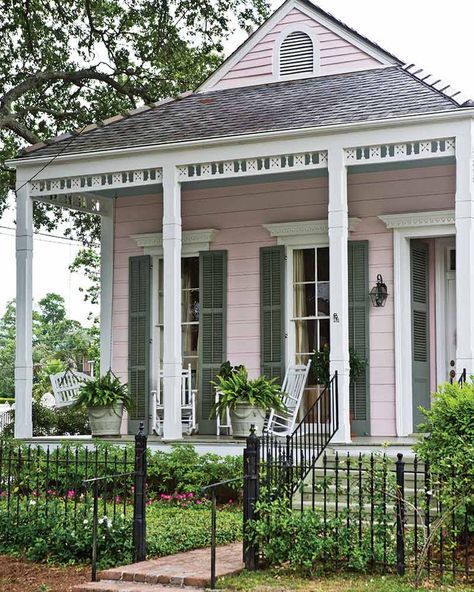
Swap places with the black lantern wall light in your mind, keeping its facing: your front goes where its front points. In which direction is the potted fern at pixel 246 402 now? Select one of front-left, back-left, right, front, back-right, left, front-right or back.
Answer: front-right

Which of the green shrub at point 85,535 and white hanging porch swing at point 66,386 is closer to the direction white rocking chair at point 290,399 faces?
the green shrub

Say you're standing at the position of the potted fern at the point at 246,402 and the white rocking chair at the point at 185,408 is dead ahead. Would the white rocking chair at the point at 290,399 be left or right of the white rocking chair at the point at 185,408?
right

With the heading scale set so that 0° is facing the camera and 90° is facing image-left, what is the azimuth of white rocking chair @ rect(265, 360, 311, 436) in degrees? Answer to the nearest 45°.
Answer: approximately 45°

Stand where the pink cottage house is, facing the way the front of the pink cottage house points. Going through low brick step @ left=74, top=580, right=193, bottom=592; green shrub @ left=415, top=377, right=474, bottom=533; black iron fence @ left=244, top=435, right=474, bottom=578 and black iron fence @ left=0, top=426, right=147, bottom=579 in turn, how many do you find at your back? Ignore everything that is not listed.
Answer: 0

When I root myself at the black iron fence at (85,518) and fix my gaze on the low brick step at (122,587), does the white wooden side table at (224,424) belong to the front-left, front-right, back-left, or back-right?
back-left

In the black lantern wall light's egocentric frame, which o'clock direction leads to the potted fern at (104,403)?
The potted fern is roughly at 3 o'clock from the black lantern wall light.

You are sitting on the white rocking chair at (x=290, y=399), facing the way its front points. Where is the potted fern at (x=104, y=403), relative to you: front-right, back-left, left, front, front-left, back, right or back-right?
front-right

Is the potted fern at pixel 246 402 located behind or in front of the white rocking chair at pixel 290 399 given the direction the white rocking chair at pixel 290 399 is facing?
in front

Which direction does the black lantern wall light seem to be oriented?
toward the camera

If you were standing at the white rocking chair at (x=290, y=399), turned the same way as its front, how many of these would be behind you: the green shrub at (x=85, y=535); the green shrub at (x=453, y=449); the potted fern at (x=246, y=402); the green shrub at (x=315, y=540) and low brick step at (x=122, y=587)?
0

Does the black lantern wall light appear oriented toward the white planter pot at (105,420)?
no

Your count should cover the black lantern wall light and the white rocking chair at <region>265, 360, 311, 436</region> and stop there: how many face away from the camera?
0

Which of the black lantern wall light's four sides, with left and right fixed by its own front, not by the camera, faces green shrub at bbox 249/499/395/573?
front

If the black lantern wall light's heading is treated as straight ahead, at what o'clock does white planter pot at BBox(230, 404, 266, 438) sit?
The white planter pot is roughly at 2 o'clock from the black lantern wall light.
